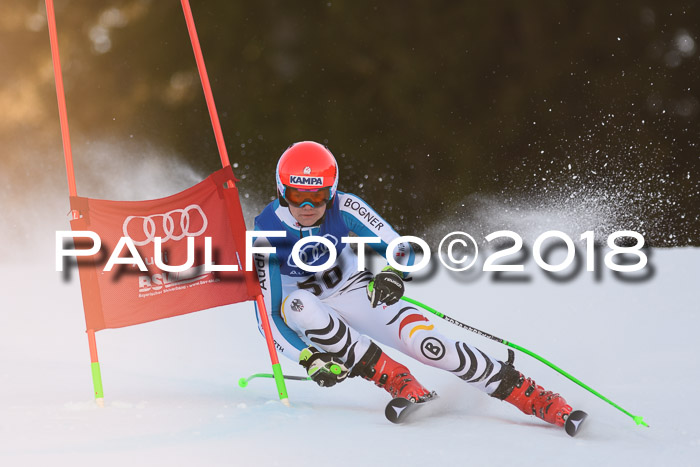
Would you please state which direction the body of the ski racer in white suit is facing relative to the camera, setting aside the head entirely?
toward the camera

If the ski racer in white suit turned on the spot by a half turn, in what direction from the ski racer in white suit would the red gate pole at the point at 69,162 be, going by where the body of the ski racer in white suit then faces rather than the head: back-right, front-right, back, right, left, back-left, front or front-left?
left
